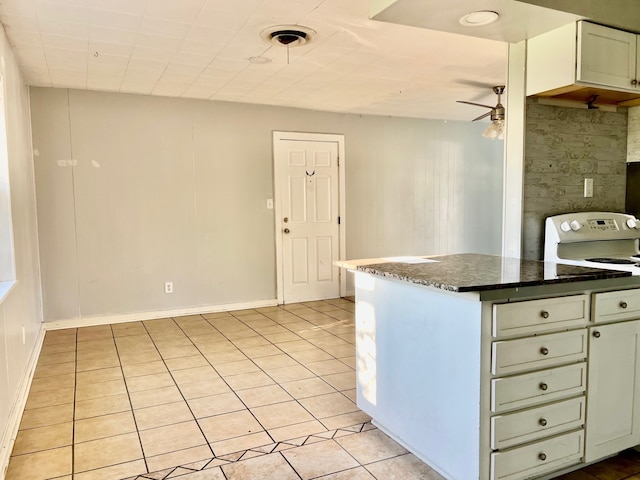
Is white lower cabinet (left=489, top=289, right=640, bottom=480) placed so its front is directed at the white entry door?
no

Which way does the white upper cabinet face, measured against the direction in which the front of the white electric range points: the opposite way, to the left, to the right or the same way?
the same way

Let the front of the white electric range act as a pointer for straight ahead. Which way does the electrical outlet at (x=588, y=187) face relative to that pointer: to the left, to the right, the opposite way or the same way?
the same way

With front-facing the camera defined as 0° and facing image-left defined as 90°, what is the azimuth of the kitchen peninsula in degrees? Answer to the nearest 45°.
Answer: approximately 315°

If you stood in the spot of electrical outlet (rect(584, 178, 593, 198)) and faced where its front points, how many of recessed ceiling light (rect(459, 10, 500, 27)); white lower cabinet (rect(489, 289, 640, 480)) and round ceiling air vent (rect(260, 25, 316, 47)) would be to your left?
0

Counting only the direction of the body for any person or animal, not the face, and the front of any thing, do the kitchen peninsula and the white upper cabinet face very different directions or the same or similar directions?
same or similar directions

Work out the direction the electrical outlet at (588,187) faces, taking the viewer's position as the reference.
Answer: facing the viewer and to the right of the viewer

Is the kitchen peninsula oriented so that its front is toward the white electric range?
no

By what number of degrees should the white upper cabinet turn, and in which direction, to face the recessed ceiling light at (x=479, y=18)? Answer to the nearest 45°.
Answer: approximately 90° to its right

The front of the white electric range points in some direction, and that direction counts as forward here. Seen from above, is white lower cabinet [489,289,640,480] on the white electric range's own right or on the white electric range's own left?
on the white electric range's own right

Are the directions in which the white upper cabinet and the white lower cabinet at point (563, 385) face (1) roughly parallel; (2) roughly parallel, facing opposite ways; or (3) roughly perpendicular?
roughly parallel

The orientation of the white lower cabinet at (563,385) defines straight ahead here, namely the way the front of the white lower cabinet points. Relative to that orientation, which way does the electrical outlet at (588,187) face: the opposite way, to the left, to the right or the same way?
the same way

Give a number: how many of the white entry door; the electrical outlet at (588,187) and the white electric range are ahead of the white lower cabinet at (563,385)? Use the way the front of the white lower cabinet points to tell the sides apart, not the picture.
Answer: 0

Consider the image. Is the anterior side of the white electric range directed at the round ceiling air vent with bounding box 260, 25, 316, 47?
no

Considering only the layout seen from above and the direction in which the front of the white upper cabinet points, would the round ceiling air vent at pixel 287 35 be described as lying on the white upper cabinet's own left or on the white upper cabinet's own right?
on the white upper cabinet's own right

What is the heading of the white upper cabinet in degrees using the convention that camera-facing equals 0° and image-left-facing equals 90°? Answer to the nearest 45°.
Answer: approximately 315°

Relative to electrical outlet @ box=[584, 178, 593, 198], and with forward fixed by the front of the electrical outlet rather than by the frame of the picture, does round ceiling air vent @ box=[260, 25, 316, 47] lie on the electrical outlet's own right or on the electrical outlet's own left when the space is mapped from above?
on the electrical outlet's own right
